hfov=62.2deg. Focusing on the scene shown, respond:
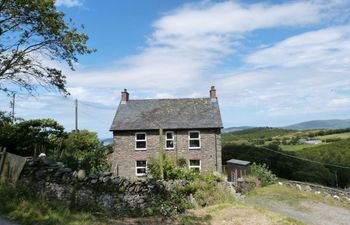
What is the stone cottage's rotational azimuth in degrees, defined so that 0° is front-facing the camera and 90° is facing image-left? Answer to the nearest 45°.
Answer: approximately 0°

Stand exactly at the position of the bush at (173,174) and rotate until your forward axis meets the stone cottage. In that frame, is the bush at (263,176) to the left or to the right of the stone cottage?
right

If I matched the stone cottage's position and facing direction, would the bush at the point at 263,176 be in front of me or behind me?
in front

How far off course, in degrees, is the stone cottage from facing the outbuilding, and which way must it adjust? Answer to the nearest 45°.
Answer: approximately 45° to its left

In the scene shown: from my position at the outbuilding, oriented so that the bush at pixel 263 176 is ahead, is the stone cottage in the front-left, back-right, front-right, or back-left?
back-left

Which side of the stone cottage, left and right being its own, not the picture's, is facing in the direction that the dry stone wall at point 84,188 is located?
front

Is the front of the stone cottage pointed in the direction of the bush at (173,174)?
yes
